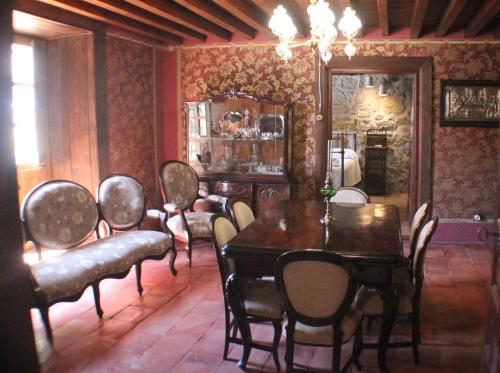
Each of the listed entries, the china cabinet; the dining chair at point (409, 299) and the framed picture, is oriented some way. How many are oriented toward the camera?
2

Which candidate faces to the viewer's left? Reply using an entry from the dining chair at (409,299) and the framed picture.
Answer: the dining chair

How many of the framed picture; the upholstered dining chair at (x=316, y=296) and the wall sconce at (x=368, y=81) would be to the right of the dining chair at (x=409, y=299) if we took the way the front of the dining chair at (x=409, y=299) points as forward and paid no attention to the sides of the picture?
2

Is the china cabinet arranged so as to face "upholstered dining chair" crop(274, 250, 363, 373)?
yes

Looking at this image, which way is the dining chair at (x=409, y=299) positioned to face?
to the viewer's left

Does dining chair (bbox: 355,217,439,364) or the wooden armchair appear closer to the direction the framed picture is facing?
the dining chair

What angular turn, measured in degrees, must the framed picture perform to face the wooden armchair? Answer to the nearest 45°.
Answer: approximately 45° to its right

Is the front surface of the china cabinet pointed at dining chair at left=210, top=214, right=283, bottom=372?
yes

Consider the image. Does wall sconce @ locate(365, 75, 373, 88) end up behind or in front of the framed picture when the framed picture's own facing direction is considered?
behind

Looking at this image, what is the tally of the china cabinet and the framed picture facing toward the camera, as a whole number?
2

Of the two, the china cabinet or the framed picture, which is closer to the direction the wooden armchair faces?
the framed picture
